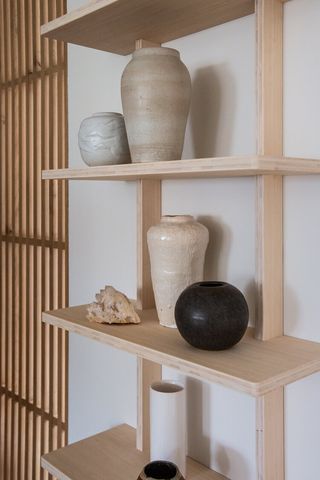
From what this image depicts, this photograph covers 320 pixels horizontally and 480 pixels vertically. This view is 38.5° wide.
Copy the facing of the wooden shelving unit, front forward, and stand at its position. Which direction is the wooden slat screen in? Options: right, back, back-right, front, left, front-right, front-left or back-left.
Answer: right
